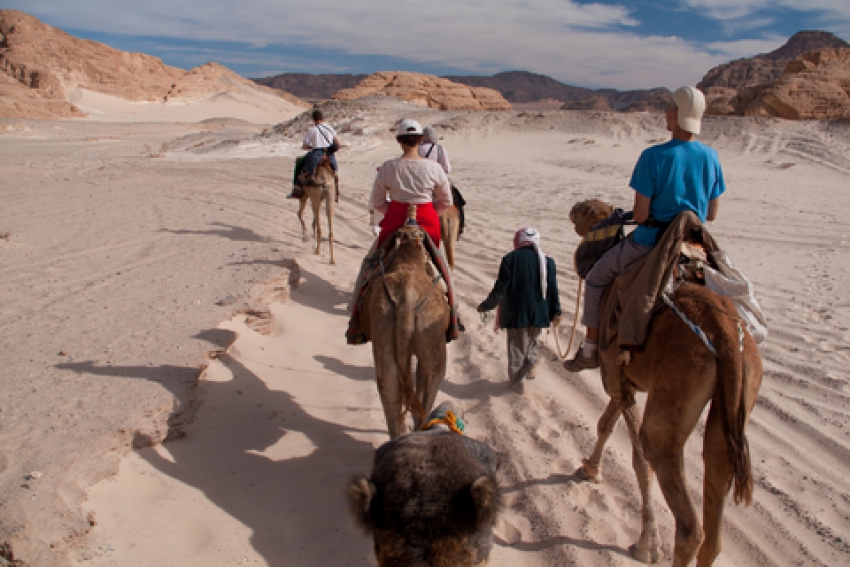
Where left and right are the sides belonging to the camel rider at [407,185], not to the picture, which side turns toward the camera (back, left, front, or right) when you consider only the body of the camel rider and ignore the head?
back

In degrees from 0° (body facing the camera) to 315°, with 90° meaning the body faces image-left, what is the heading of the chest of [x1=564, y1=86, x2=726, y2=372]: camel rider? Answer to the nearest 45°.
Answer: approximately 135°

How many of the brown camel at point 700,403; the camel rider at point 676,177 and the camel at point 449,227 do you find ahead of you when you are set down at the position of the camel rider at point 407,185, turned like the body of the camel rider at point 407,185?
1

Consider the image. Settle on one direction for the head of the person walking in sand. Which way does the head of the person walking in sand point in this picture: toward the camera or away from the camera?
away from the camera

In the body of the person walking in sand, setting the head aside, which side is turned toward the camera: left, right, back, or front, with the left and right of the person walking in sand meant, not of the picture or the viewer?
back

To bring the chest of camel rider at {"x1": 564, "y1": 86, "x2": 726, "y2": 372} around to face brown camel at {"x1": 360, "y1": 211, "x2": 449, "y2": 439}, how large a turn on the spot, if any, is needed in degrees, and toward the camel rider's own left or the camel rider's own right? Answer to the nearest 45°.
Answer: approximately 45° to the camel rider's own left

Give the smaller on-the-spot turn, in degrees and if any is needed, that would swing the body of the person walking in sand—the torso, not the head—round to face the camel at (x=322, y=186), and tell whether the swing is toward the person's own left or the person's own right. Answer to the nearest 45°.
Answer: approximately 45° to the person's own left

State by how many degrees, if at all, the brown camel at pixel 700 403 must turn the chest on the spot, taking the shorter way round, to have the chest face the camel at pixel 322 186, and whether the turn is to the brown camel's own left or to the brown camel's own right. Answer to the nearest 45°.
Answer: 0° — it already faces it

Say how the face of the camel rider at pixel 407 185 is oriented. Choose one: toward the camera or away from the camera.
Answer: away from the camera

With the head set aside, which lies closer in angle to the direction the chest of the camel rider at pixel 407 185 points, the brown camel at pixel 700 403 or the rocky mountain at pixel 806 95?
the rocky mountain

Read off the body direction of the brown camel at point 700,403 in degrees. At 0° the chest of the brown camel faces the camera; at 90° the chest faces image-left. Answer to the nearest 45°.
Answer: approximately 135°

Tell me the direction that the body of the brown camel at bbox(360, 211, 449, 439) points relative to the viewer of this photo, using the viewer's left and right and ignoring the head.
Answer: facing away from the viewer

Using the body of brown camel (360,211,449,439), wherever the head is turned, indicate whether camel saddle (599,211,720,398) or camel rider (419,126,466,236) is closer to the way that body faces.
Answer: the camel rider
